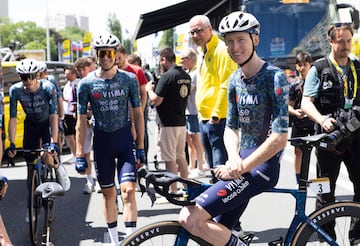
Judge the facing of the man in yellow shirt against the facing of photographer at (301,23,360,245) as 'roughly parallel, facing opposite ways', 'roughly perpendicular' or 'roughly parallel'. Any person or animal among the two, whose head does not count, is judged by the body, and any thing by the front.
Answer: roughly perpendicular

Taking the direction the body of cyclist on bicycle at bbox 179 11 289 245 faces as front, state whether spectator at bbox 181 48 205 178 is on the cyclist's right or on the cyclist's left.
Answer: on the cyclist's right

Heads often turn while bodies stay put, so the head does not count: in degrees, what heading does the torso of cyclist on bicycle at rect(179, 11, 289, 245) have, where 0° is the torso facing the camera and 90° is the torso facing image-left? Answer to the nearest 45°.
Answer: approximately 45°

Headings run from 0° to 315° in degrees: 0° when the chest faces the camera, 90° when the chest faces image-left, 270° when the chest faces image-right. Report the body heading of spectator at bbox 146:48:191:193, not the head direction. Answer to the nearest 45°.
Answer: approximately 135°

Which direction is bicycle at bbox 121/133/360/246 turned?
to the viewer's left

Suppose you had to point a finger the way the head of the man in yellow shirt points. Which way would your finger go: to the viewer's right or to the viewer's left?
to the viewer's left

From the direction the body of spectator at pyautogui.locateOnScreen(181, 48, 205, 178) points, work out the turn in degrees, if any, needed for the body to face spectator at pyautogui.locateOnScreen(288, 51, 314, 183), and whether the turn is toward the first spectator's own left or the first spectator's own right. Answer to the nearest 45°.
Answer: approximately 135° to the first spectator's own left
